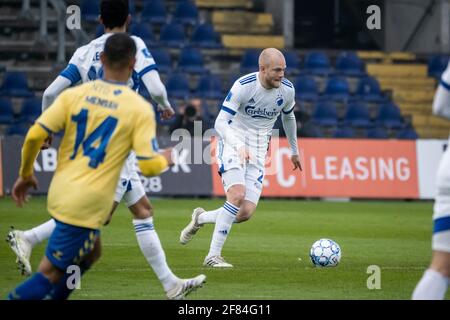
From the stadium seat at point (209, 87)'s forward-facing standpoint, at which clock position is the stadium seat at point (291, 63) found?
the stadium seat at point (291, 63) is roughly at 8 o'clock from the stadium seat at point (209, 87).

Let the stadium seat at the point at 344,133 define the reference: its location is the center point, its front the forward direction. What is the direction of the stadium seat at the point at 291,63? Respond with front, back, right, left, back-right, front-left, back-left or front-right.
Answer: back-right

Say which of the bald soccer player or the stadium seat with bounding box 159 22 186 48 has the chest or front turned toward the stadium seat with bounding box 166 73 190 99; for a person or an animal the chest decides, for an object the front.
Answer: the stadium seat with bounding box 159 22 186 48

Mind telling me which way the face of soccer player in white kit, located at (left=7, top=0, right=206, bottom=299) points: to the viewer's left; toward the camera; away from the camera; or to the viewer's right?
away from the camera

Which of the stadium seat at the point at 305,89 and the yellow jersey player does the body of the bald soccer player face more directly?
the yellow jersey player

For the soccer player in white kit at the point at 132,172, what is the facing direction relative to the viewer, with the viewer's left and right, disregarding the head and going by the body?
facing away from the viewer and to the right of the viewer

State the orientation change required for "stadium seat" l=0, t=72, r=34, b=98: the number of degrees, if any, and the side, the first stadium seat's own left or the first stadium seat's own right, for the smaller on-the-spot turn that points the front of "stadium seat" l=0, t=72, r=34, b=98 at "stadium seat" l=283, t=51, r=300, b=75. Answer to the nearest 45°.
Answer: approximately 90° to the first stadium seat's own left

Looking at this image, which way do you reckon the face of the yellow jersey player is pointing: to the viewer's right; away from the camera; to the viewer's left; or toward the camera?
away from the camera

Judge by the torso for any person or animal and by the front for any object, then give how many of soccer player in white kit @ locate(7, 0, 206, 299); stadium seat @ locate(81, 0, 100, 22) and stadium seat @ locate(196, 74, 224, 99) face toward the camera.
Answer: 2
